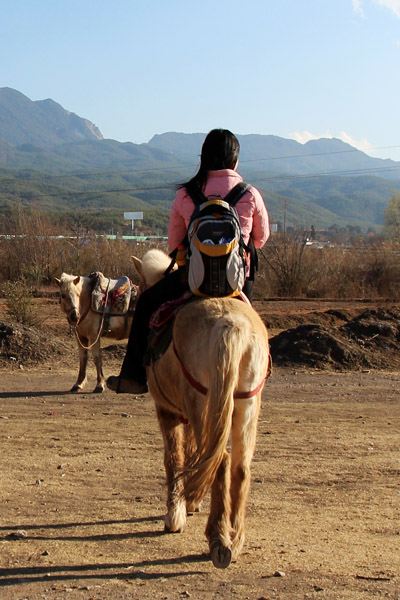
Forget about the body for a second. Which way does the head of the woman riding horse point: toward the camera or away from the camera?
away from the camera

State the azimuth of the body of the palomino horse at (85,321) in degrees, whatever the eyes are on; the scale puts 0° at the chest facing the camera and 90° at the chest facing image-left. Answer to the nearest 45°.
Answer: approximately 45°

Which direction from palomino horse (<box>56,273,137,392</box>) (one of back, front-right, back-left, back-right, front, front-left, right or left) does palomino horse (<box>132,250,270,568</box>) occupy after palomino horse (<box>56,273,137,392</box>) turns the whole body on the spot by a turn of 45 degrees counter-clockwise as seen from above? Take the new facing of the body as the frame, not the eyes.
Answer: front
